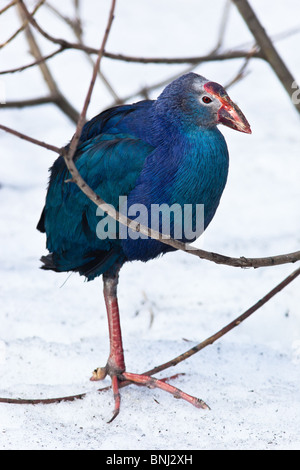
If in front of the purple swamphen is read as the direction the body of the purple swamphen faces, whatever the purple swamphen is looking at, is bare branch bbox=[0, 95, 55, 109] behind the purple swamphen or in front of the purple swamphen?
behind

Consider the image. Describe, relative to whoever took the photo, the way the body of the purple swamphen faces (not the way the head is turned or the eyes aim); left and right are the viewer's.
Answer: facing the viewer and to the right of the viewer

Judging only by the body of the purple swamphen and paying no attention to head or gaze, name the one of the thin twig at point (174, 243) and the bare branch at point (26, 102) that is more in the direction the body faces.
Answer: the thin twig

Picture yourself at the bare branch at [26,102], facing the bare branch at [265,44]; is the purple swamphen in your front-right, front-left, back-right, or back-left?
front-right
